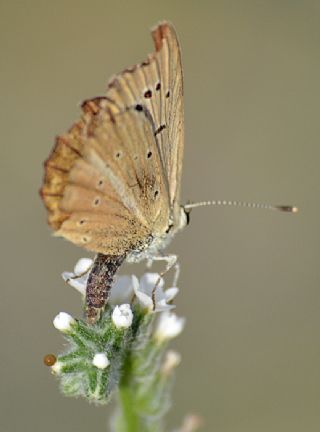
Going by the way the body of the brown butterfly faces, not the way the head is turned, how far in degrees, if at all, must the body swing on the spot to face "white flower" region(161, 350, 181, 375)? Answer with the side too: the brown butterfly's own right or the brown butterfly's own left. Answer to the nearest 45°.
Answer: approximately 45° to the brown butterfly's own left

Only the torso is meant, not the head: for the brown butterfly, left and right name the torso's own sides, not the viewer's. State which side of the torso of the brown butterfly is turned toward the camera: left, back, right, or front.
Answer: right

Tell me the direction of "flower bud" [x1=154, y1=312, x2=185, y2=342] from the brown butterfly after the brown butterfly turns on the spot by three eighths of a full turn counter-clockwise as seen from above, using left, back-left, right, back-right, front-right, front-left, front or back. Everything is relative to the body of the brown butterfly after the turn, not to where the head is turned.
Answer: right
